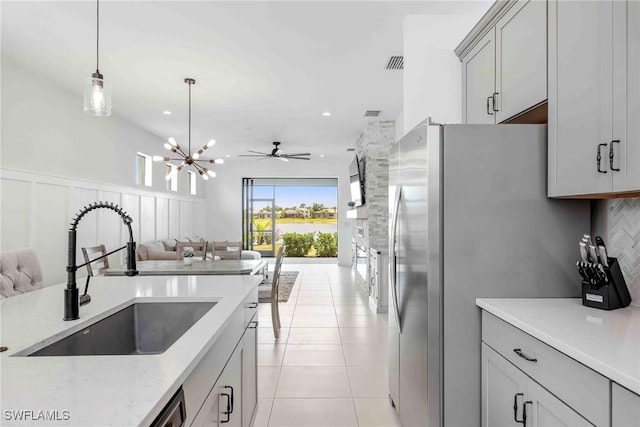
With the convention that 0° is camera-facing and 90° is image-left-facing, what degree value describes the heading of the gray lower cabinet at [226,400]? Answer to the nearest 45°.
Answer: approximately 270°

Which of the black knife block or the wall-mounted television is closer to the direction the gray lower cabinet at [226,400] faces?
the black knife block

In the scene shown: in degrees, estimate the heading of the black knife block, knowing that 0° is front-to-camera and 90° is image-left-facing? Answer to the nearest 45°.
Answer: approximately 45°

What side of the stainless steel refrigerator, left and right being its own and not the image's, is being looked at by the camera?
left

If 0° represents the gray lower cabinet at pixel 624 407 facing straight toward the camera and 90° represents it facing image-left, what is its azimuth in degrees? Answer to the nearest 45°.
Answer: approximately 45°

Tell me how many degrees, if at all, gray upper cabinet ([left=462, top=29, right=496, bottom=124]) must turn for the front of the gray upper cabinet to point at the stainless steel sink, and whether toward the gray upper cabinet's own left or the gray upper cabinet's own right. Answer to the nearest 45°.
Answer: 0° — it already faces it

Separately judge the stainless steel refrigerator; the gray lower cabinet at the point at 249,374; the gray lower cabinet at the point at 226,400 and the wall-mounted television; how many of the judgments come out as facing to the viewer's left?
2

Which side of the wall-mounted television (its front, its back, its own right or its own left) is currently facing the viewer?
left

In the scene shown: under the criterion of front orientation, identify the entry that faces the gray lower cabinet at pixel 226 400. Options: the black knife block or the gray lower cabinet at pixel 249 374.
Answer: the black knife block

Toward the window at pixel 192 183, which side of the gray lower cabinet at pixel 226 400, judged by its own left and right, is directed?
left

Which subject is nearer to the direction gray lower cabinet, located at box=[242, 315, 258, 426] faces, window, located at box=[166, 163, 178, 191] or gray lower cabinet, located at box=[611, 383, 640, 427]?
the gray lower cabinet

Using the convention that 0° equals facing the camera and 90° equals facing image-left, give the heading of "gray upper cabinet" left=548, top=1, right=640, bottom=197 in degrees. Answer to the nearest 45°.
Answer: approximately 45°
